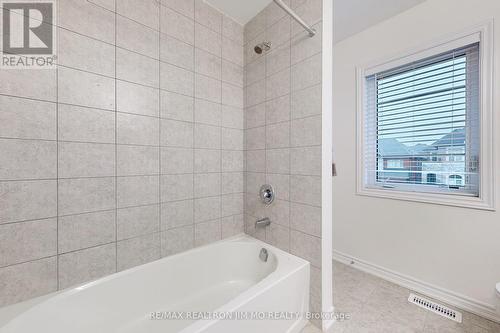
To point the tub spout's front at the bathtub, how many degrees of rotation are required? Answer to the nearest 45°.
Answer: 0° — it already faces it

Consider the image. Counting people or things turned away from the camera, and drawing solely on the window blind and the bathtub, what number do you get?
0

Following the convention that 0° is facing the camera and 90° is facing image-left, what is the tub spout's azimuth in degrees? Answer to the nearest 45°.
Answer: approximately 45°

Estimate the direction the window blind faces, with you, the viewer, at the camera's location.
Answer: facing the viewer and to the left of the viewer

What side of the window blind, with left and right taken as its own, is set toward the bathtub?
front

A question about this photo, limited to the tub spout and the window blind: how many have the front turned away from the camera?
0

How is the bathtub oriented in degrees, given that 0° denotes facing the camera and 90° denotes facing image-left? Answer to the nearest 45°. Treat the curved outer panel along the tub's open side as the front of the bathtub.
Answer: approximately 315°

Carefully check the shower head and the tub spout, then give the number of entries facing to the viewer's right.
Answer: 0

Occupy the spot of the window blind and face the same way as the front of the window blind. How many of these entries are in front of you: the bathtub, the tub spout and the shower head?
3

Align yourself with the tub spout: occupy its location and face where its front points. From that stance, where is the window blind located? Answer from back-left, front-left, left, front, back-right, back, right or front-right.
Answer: back-left

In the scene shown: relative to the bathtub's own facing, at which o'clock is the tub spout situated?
The tub spout is roughly at 10 o'clock from the bathtub.

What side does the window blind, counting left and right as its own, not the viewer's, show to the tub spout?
front
